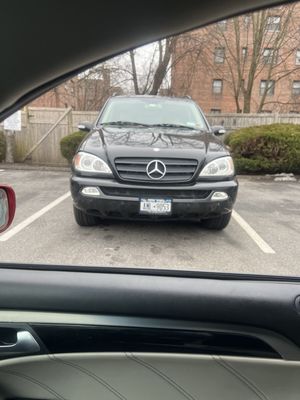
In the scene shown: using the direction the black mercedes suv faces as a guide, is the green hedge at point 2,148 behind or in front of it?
behind

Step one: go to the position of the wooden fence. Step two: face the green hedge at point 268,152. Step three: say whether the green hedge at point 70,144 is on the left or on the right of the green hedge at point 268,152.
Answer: right

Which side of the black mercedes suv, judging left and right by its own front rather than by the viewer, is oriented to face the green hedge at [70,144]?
back

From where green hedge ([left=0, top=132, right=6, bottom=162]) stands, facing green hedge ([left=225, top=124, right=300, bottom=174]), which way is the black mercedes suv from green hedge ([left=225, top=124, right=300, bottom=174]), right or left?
right

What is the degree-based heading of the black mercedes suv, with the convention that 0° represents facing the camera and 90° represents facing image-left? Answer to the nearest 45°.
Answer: approximately 0°

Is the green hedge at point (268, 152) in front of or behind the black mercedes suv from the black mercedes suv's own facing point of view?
behind
